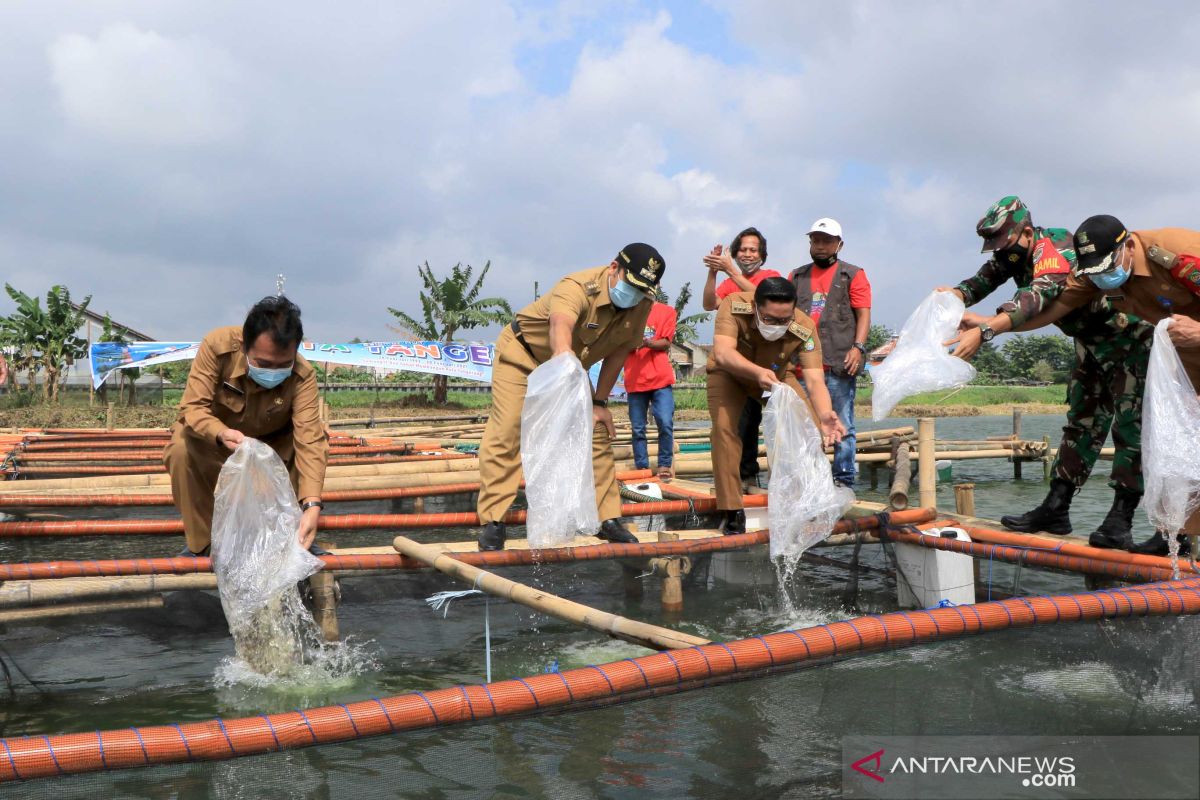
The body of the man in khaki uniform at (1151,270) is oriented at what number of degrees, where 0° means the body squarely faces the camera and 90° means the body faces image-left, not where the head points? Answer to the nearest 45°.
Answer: approximately 45°

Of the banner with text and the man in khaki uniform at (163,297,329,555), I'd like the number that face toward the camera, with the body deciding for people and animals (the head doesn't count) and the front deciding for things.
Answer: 2

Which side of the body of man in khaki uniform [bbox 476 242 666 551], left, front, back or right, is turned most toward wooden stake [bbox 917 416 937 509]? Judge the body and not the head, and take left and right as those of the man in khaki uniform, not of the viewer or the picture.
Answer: left

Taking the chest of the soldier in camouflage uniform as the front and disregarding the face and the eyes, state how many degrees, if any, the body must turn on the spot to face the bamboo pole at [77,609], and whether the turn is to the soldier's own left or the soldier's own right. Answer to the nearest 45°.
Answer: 0° — they already face it

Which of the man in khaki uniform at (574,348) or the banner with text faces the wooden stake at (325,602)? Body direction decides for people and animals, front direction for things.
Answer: the banner with text

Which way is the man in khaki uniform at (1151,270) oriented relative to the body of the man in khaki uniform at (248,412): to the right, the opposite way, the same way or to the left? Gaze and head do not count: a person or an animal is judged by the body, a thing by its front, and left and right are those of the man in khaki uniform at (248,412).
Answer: to the right

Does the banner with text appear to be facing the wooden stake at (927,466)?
yes

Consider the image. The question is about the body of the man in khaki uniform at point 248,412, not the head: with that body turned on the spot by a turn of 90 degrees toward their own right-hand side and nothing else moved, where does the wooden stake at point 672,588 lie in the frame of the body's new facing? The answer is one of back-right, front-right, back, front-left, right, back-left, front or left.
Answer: back

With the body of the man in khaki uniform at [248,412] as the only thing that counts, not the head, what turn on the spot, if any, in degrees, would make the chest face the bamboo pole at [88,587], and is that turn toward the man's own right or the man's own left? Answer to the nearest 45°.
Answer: approximately 45° to the man's own right
